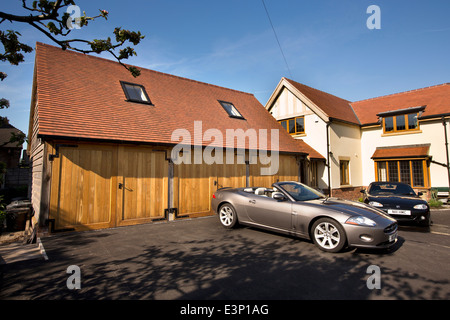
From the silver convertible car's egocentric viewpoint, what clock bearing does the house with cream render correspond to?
The house with cream render is roughly at 8 o'clock from the silver convertible car.

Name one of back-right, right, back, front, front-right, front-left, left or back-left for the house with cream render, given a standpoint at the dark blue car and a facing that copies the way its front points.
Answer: back

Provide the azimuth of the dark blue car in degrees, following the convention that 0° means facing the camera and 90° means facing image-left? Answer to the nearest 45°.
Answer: approximately 0°

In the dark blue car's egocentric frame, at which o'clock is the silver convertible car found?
The silver convertible car is roughly at 1 o'clock from the dark blue car.

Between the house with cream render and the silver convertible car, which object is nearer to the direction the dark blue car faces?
the silver convertible car

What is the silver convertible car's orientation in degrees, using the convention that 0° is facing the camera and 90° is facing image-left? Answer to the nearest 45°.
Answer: approximately 315°

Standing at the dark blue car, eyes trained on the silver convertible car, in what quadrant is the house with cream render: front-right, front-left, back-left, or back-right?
back-right

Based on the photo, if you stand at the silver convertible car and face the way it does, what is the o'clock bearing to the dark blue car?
The dark blue car is roughly at 9 o'clock from the silver convertible car.
